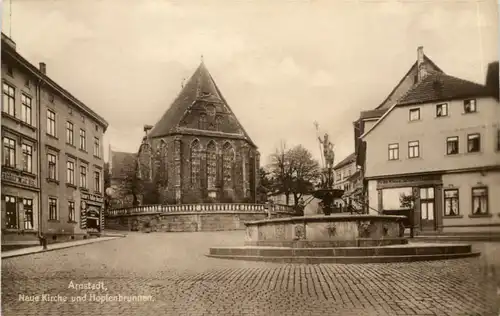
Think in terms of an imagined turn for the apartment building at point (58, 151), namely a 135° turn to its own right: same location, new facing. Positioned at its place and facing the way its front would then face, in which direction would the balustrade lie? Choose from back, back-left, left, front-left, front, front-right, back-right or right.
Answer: back

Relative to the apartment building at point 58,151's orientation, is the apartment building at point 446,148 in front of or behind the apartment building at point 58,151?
in front

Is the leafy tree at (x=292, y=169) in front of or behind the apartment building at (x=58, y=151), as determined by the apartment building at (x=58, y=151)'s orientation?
in front

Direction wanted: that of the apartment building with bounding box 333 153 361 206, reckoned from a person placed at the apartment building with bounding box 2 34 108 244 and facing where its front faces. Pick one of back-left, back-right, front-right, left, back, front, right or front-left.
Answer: front-left

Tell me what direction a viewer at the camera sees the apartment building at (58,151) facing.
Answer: facing the viewer and to the right of the viewer

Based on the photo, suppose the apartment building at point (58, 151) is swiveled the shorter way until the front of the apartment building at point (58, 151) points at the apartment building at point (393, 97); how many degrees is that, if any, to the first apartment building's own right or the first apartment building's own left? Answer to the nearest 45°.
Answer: approximately 45° to the first apartment building's own left
